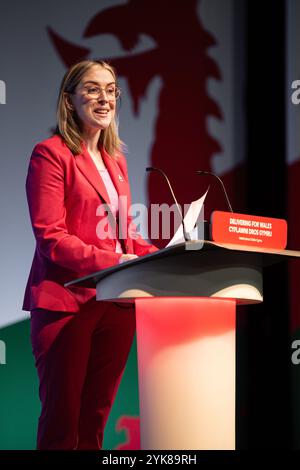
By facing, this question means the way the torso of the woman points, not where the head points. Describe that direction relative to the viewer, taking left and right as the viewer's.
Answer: facing the viewer and to the right of the viewer

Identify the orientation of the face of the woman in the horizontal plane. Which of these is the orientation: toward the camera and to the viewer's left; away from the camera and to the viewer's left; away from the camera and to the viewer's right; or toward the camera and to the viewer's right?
toward the camera and to the viewer's right

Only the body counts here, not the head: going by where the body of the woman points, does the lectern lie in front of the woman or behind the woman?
in front
